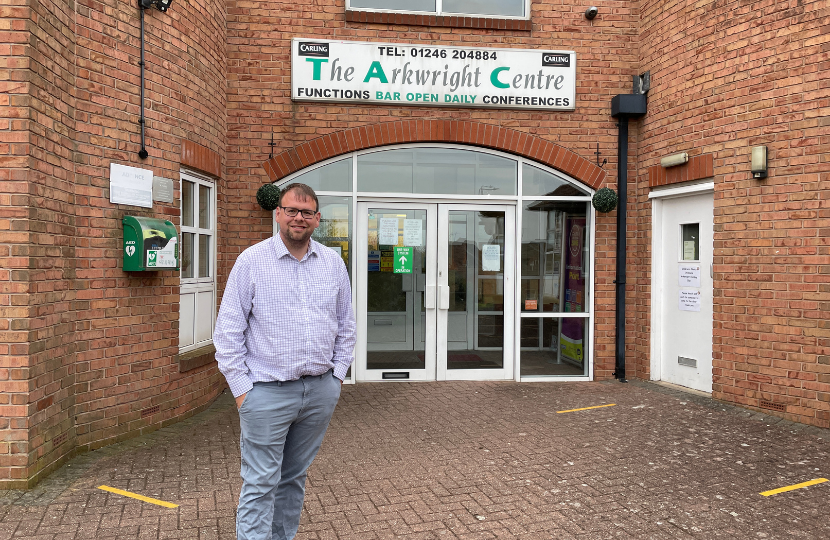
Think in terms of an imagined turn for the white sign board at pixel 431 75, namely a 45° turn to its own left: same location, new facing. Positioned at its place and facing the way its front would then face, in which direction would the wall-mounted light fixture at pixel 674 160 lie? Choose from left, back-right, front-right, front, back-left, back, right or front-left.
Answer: front-left

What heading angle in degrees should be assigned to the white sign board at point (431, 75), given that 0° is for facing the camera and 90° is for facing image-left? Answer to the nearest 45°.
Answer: approximately 0°

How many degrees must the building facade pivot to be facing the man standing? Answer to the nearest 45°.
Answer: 0° — it already faces them

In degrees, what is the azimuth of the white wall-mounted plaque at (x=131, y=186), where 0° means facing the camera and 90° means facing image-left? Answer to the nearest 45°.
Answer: approximately 315°

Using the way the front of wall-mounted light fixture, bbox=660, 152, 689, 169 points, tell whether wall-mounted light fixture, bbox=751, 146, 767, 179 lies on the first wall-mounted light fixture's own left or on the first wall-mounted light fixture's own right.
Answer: on the first wall-mounted light fixture's own left

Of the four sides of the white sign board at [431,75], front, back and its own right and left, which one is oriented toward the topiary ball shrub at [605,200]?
left
